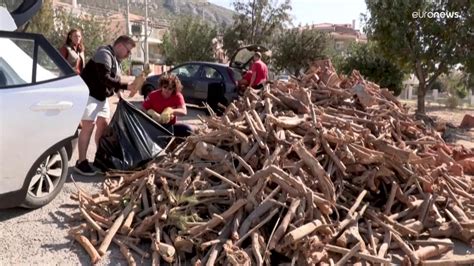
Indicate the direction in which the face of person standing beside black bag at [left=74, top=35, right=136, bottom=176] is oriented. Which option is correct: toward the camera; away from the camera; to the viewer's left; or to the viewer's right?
to the viewer's right

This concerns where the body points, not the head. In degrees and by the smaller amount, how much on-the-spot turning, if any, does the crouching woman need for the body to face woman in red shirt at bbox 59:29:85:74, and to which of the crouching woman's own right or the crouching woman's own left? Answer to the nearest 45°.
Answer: approximately 135° to the crouching woman's own right

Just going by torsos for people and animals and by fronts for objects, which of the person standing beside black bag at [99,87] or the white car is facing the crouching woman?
the person standing beside black bag

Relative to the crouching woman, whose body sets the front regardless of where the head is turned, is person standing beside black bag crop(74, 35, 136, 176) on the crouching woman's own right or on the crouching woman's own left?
on the crouching woman's own right

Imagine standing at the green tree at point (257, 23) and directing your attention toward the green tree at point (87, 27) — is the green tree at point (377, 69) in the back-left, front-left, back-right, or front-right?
back-left

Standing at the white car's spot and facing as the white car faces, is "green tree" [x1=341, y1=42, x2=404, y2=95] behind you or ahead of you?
behind

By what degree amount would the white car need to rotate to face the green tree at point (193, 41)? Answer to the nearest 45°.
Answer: approximately 135° to its right

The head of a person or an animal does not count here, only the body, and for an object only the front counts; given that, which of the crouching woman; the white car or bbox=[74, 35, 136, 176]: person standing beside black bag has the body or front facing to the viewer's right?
the person standing beside black bag

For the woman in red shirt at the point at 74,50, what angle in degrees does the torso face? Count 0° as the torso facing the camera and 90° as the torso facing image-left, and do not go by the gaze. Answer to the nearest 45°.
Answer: approximately 315°

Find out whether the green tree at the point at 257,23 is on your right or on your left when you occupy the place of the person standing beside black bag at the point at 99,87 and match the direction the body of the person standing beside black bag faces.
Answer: on your left

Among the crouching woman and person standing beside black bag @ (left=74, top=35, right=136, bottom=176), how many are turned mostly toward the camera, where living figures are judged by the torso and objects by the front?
1

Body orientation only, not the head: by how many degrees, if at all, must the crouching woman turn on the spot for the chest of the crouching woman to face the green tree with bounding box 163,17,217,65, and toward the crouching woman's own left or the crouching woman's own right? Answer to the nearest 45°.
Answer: approximately 180°

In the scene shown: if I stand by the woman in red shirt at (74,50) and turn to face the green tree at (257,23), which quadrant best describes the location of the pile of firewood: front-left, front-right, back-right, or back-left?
back-right

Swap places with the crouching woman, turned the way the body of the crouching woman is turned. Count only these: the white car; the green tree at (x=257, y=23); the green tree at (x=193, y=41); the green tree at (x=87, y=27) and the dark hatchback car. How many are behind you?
4

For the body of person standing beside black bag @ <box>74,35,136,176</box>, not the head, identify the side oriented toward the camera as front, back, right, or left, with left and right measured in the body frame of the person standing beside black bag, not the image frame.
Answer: right
